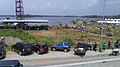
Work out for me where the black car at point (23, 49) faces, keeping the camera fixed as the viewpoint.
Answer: facing away from the viewer and to the left of the viewer

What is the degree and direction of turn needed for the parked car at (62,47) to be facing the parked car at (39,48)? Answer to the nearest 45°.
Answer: approximately 45° to its left

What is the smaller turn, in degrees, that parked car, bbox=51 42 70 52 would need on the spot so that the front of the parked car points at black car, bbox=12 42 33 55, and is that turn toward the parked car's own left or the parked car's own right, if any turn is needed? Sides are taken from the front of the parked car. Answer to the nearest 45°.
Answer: approximately 45° to the parked car's own left
